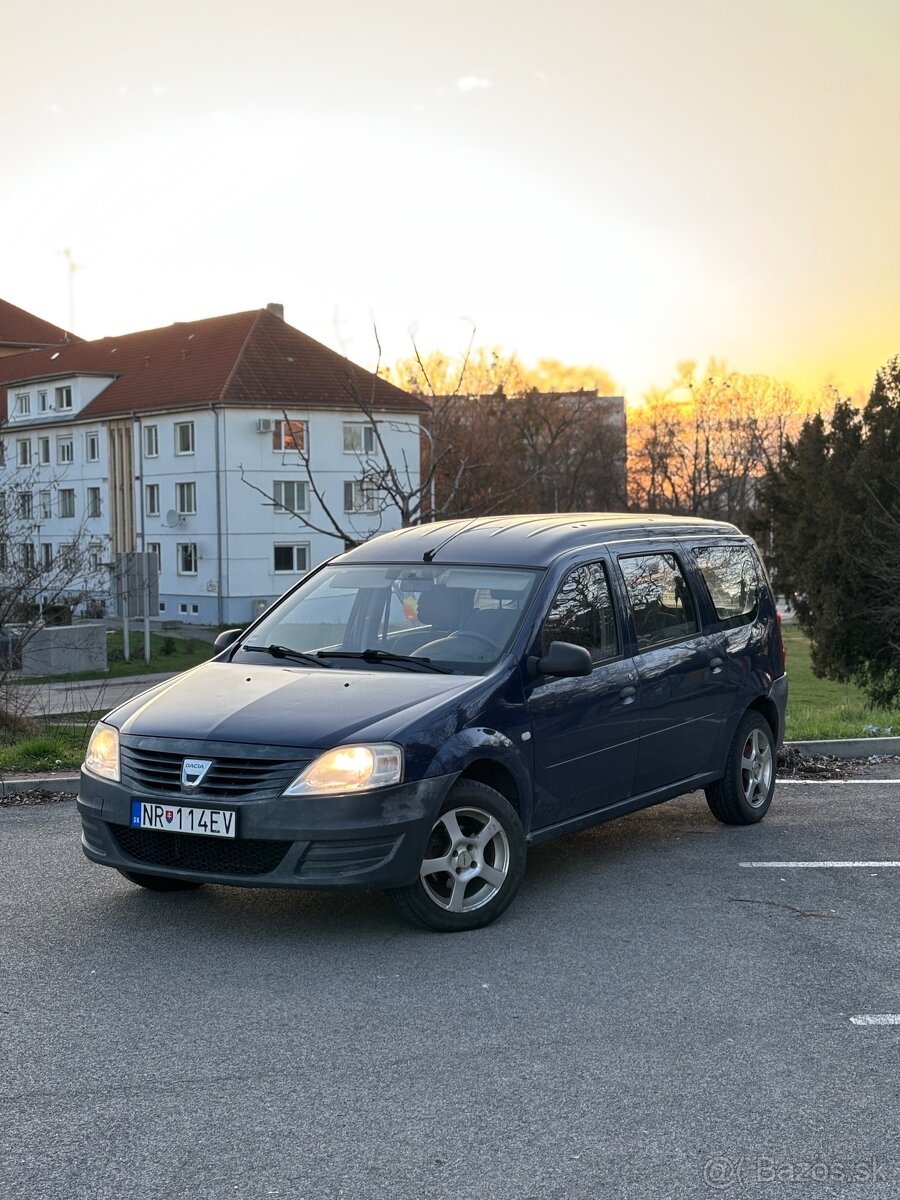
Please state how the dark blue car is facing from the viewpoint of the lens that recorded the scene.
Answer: facing the viewer and to the left of the viewer
